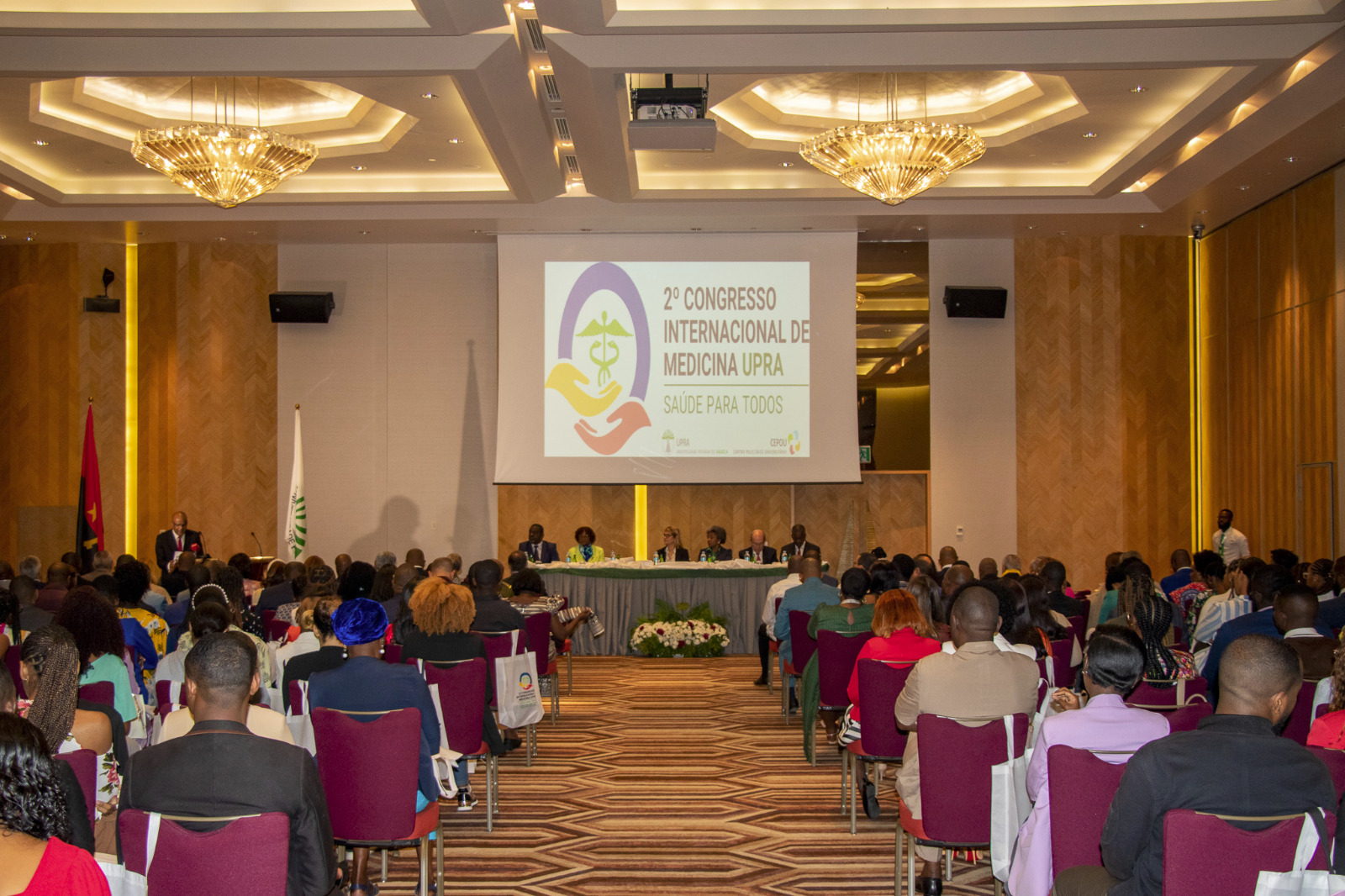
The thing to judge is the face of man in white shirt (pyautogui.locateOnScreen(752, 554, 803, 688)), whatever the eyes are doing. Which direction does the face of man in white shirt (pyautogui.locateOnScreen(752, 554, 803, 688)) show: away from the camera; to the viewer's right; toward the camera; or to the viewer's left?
away from the camera

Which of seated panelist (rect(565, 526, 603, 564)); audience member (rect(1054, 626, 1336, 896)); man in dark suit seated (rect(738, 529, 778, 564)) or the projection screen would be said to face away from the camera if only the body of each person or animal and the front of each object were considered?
the audience member

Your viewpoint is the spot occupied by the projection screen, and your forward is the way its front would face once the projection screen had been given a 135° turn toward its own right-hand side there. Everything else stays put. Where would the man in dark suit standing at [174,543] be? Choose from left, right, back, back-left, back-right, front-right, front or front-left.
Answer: front-left

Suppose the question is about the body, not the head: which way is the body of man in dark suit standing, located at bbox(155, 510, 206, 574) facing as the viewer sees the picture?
toward the camera

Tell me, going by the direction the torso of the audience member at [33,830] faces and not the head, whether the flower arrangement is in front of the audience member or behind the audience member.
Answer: in front

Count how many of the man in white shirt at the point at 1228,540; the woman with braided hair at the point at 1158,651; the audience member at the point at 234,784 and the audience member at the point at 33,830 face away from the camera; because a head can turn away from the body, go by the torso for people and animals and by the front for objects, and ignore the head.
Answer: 3

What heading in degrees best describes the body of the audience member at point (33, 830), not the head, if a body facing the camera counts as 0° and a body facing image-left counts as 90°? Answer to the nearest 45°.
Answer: approximately 180°

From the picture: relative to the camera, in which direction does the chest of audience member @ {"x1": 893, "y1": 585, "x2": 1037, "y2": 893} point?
away from the camera

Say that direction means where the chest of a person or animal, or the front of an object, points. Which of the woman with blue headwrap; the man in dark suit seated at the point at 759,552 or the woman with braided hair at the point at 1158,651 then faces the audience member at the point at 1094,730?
the man in dark suit seated

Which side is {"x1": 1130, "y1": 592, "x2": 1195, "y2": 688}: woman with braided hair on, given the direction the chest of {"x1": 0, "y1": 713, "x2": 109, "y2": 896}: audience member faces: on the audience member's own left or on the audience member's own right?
on the audience member's own right

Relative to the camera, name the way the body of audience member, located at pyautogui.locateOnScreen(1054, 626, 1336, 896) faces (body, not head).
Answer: away from the camera

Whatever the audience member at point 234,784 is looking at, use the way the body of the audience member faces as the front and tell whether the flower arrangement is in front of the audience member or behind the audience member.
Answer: in front

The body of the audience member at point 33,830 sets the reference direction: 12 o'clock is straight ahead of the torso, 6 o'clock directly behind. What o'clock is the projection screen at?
The projection screen is roughly at 1 o'clock from the audience member.

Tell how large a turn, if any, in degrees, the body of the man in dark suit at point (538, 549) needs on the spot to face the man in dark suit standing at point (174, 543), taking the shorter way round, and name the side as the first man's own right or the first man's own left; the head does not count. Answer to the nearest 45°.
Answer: approximately 90° to the first man's own right

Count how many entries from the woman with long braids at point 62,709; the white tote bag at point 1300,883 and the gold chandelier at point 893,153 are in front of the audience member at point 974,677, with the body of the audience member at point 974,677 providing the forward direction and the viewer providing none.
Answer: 1

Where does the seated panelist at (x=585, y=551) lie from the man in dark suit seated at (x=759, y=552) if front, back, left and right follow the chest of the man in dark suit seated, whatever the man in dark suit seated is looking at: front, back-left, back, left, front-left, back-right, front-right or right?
right

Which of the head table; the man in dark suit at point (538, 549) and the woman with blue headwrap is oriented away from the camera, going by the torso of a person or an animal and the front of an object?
the woman with blue headwrap

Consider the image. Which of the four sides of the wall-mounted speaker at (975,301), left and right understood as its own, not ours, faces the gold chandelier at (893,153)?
front

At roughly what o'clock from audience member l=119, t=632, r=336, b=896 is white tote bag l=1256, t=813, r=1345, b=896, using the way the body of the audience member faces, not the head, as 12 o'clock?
The white tote bag is roughly at 4 o'clock from the audience member.

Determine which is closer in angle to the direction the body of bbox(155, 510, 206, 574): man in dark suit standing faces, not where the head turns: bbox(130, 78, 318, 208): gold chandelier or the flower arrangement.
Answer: the gold chandelier
